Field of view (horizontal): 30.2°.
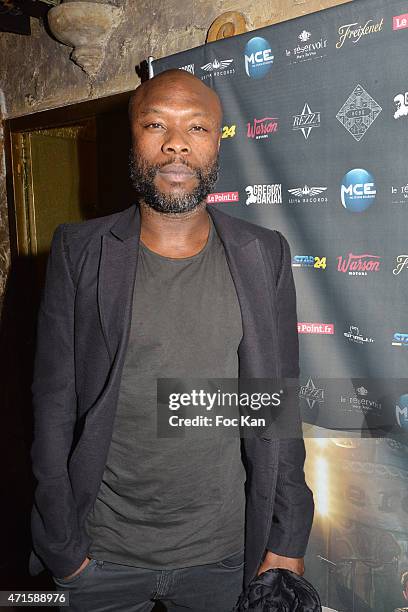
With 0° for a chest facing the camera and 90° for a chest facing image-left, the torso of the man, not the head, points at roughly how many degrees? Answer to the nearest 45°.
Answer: approximately 0°

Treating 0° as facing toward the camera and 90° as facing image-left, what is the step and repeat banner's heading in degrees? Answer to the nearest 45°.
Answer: approximately 45°

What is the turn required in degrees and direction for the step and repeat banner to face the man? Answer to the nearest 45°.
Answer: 0° — it already faces them
